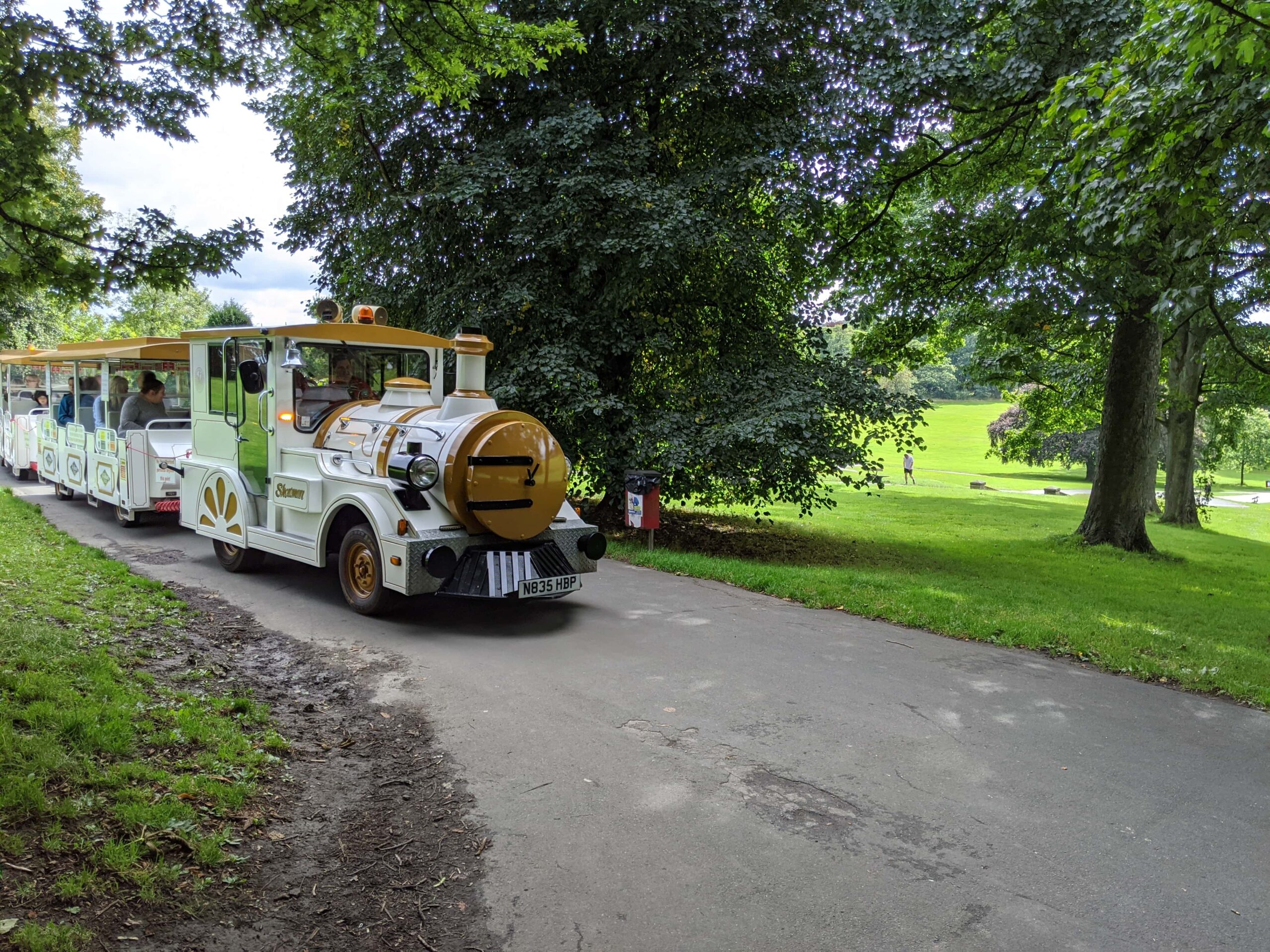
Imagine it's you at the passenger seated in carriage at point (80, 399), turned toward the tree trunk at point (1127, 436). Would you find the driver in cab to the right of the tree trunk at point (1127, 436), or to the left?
right

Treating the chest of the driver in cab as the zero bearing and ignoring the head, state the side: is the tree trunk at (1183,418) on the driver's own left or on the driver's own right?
on the driver's own left

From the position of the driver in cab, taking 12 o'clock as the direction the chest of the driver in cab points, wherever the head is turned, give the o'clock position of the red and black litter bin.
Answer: The red and black litter bin is roughly at 10 o'clock from the driver in cab.

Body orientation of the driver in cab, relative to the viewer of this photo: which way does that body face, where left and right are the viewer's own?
facing the viewer and to the right of the viewer

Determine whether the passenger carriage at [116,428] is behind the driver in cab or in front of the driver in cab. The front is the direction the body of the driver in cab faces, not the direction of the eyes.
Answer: behind

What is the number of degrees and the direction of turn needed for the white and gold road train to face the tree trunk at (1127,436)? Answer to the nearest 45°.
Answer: approximately 45° to its left

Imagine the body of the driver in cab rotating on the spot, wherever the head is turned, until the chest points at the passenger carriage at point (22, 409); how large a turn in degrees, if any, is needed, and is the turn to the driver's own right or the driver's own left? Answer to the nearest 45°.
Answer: approximately 180°

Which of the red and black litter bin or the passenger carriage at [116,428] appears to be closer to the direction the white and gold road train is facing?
the red and black litter bin

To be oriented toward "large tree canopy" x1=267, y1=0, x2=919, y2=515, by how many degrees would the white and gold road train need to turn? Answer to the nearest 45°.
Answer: approximately 90° to its left

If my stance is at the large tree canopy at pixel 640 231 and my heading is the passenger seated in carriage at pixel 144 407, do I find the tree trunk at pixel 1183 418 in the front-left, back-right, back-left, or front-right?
back-right

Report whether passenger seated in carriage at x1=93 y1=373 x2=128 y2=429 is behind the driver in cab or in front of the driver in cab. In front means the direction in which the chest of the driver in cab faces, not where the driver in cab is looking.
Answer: behind

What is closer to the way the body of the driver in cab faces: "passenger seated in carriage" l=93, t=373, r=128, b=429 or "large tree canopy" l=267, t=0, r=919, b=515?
the large tree canopy
